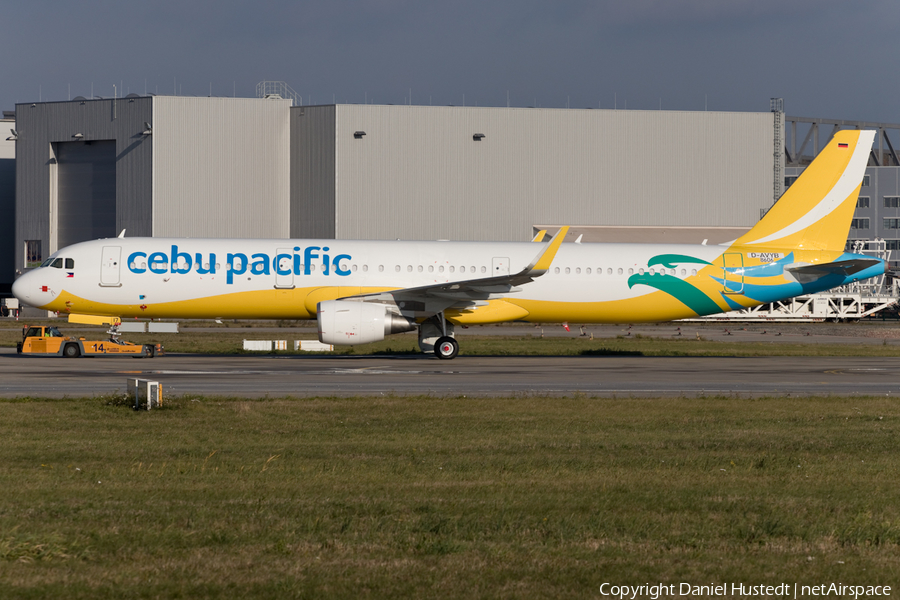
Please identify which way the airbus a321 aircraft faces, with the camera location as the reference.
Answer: facing to the left of the viewer

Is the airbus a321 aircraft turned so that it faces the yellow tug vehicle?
yes
